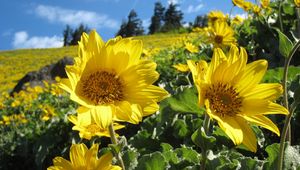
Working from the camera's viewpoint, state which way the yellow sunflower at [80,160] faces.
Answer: facing the viewer

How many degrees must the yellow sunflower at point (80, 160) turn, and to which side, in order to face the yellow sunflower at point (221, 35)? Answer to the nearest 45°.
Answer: approximately 135° to its left

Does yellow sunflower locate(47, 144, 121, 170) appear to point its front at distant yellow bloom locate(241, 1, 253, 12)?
no

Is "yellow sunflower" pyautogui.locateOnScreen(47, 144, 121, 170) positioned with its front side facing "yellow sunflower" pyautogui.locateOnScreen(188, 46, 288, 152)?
no

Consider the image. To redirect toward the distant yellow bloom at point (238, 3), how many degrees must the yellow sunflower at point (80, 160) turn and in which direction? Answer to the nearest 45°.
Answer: approximately 135° to its left
